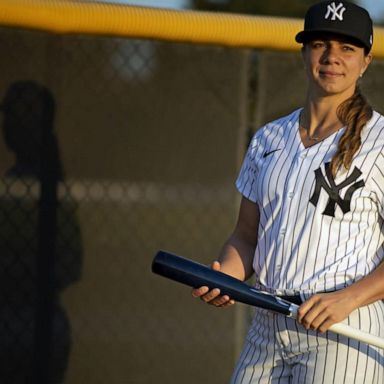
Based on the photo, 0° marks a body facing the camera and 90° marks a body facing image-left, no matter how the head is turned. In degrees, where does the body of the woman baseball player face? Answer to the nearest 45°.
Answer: approximately 45°
